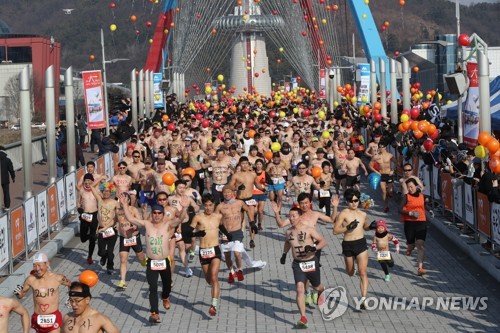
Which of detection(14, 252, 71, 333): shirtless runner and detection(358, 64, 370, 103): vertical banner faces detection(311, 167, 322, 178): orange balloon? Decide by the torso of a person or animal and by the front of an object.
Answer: the vertical banner

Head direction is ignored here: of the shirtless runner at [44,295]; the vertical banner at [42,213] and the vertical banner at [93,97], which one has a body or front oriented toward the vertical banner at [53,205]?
the vertical banner at [93,97]

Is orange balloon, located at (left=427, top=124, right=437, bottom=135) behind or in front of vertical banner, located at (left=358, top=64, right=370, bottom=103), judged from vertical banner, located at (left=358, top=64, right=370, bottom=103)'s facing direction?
in front

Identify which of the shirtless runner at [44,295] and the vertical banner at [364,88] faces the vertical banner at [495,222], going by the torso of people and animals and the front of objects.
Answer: the vertical banner at [364,88]

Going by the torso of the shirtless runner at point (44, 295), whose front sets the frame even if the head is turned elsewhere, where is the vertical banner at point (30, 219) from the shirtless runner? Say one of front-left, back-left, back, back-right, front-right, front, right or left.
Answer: back

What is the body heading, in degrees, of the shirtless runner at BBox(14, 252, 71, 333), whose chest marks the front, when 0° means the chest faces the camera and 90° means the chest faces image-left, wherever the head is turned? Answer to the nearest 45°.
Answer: approximately 0°

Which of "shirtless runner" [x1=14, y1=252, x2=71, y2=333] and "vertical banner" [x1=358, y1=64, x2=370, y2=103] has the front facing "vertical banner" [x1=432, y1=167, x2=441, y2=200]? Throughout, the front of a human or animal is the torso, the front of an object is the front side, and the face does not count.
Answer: "vertical banner" [x1=358, y1=64, x2=370, y2=103]

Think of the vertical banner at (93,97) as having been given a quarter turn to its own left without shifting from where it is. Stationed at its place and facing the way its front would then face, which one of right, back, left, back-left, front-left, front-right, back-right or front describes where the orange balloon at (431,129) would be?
front-right

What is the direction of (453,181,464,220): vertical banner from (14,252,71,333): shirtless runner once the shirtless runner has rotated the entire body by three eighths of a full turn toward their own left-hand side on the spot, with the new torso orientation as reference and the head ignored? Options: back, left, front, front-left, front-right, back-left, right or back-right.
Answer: front

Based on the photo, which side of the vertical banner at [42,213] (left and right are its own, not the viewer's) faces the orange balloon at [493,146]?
front
